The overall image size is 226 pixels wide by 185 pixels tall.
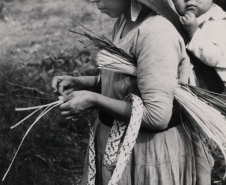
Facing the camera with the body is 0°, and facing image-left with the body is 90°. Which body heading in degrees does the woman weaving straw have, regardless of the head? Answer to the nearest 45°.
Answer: approximately 90°
